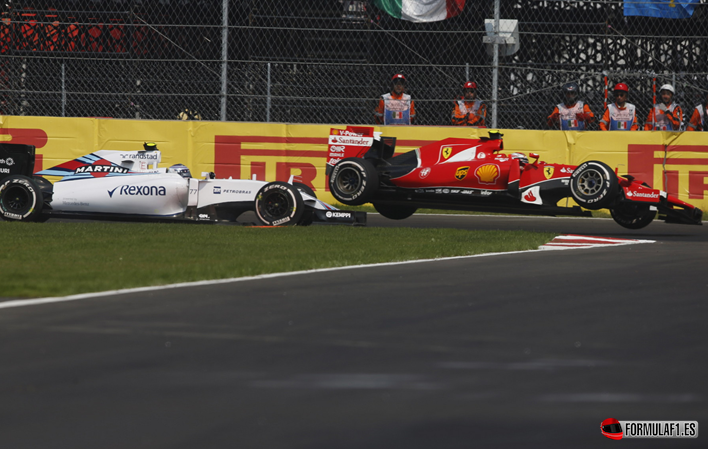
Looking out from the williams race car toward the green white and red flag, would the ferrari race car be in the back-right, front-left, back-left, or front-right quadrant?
front-right

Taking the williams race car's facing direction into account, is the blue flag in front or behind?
in front

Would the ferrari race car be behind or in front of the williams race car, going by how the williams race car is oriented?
in front

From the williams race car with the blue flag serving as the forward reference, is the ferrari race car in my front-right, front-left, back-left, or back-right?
front-right

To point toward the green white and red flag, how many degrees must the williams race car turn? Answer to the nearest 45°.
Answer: approximately 45° to its left

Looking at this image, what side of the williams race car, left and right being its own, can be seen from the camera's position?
right

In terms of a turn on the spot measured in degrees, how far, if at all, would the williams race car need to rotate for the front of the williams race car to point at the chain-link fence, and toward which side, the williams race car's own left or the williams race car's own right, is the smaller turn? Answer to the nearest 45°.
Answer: approximately 45° to the williams race car's own left

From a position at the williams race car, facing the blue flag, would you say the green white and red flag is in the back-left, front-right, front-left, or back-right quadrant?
front-left

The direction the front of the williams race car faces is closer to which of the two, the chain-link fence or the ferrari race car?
the ferrari race car

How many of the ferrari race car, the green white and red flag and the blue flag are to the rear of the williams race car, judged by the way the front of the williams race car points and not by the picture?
0
